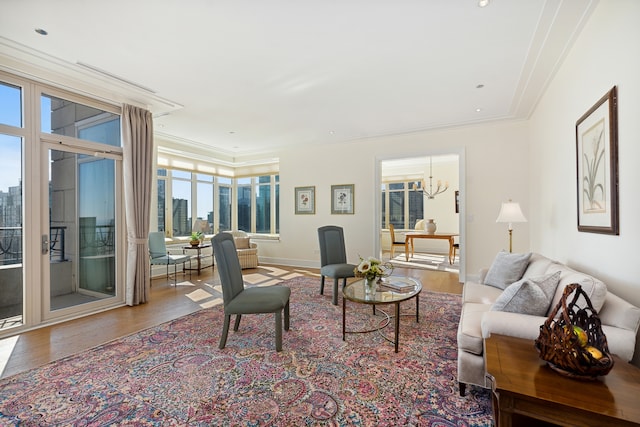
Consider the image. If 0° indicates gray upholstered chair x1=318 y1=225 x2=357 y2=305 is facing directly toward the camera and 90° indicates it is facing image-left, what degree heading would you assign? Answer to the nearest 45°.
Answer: approximately 315°

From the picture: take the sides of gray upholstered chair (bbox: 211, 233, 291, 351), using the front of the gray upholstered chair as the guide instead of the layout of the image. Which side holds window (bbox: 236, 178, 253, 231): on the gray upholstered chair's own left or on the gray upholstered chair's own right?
on the gray upholstered chair's own left

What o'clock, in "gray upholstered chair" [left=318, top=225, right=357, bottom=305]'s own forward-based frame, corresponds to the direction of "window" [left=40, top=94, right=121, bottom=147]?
The window is roughly at 4 o'clock from the gray upholstered chair.

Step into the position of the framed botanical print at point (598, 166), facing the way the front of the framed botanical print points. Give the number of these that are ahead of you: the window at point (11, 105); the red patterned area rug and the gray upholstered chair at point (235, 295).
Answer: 3

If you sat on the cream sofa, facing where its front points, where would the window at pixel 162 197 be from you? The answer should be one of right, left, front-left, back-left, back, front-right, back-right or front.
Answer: front-right

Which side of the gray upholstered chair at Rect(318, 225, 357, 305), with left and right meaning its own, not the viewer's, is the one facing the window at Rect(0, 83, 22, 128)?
right

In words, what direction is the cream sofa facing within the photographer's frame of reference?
facing the viewer and to the left of the viewer

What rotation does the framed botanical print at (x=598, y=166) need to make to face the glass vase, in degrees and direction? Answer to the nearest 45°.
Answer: approximately 45° to its right

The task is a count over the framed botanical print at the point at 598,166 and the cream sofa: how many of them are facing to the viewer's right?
0

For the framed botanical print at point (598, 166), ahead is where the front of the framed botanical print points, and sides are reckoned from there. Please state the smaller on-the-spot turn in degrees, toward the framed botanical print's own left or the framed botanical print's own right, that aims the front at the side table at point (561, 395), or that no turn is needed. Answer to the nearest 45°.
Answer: approximately 45° to the framed botanical print's own left

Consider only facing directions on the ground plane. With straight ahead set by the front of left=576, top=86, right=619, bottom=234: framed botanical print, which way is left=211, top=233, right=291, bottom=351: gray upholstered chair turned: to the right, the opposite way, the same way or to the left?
the opposite way

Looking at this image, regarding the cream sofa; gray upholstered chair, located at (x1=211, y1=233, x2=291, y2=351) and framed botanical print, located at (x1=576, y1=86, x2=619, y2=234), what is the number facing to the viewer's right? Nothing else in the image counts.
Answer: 1

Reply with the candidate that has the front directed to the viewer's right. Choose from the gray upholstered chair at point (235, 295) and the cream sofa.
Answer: the gray upholstered chair

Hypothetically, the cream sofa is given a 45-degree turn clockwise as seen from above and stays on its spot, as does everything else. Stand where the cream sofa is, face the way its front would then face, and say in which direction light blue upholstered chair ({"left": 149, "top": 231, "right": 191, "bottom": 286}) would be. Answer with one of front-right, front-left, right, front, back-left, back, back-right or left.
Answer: front

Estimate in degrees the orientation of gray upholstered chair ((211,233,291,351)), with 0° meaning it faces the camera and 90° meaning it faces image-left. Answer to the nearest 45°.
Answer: approximately 270°

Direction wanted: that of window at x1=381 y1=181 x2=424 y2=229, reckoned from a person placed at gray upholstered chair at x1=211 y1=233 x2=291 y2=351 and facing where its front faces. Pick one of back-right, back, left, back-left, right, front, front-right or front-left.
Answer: front-left
